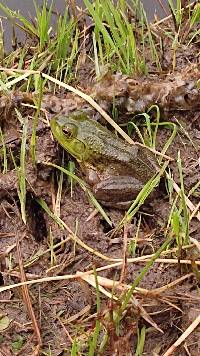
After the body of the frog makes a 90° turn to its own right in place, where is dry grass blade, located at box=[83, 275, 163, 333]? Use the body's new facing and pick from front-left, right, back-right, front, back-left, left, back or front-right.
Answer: back-right

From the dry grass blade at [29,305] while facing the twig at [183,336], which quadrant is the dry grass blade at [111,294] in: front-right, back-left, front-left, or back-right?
front-left

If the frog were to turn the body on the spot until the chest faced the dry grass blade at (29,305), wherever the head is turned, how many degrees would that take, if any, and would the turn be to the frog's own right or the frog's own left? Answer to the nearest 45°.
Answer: approximately 90° to the frog's own left

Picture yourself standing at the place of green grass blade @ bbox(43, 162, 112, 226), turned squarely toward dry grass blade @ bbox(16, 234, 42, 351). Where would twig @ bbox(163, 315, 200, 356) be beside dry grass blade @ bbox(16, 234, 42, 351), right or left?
left

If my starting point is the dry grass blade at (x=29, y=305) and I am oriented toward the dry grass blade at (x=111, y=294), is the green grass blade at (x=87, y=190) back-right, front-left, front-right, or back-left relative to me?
front-left

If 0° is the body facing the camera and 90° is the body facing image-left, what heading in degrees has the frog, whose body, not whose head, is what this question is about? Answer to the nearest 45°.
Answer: approximately 135°

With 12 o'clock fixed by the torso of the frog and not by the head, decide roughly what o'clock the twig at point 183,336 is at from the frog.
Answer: The twig is roughly at 7 o'clock from the frog.
